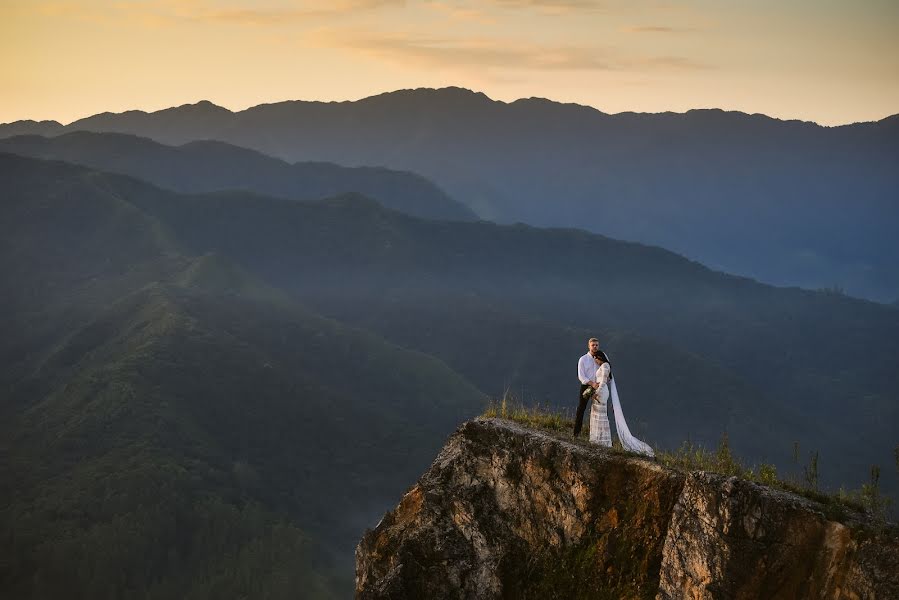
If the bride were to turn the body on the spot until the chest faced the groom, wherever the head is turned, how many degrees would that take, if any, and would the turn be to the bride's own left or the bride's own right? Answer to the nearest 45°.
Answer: approximately 45° to the bride's own right

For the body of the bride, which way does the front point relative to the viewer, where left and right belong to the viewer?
facing to the left of the viewer
